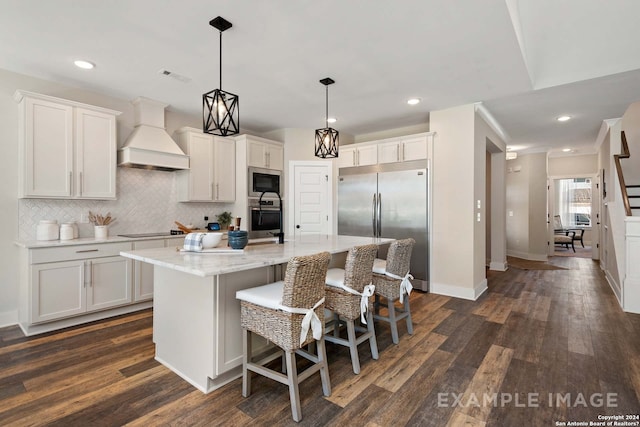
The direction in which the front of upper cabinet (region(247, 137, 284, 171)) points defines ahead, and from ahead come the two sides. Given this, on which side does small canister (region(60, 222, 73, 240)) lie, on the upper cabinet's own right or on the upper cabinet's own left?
on the upper cabinet's own right

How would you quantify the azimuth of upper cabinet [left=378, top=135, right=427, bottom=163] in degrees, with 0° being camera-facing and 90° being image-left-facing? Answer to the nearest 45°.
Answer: approximately 45°

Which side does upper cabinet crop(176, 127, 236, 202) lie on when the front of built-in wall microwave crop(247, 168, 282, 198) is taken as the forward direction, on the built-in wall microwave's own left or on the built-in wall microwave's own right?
on the built-in wall microwave's own right

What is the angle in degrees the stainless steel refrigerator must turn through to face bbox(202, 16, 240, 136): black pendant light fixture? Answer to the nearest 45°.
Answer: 0° — it already faces it

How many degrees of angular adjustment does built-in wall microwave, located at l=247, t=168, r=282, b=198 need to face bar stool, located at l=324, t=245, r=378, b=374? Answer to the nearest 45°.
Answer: approximately 45° to its right

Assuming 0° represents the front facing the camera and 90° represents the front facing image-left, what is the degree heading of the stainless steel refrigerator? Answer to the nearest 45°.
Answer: approximately 45°

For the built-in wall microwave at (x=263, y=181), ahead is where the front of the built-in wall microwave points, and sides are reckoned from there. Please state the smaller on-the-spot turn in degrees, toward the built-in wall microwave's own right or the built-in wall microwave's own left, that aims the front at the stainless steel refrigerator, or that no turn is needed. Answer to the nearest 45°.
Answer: approximately 45° to the built-in wall microwave's own left
